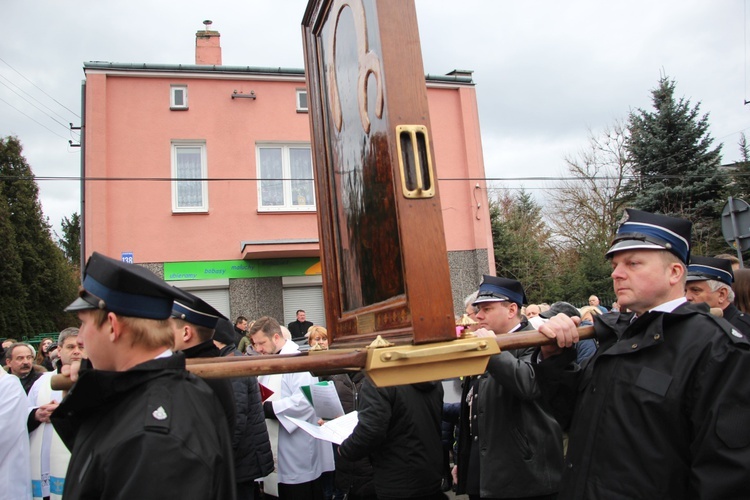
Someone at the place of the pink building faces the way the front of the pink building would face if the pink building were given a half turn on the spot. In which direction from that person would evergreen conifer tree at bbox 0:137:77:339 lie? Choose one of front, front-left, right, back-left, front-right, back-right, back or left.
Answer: front-left

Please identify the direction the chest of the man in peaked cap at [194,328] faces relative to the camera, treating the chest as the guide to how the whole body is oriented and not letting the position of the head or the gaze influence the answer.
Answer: to the viewer's left

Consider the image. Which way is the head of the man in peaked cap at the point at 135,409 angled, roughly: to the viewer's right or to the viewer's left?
to the viewer's left

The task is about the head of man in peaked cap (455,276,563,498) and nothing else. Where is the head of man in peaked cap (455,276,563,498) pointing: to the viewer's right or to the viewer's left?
to the viewer's left

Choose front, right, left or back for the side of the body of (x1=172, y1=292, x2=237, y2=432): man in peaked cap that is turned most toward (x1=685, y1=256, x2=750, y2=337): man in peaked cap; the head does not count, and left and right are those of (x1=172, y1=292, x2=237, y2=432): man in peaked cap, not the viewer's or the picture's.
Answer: back

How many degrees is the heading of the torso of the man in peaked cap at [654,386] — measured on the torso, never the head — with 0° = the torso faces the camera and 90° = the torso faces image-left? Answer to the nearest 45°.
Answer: approximately 45°

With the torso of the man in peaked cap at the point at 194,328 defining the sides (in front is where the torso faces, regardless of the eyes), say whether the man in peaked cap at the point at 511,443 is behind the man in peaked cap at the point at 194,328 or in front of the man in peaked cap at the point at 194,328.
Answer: behind

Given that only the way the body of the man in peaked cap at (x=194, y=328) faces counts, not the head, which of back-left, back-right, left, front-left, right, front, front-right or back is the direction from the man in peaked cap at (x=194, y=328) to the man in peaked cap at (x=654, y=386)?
back-left

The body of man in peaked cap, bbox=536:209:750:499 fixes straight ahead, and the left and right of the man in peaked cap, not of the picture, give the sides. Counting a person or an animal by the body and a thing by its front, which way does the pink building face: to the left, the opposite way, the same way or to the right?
to the left

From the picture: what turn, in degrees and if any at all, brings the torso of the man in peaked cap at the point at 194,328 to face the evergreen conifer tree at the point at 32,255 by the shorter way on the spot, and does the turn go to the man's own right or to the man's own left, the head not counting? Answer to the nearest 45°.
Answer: approximately 90° to the man's own right

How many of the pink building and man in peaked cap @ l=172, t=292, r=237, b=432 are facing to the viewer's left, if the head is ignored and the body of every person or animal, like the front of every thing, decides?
1
